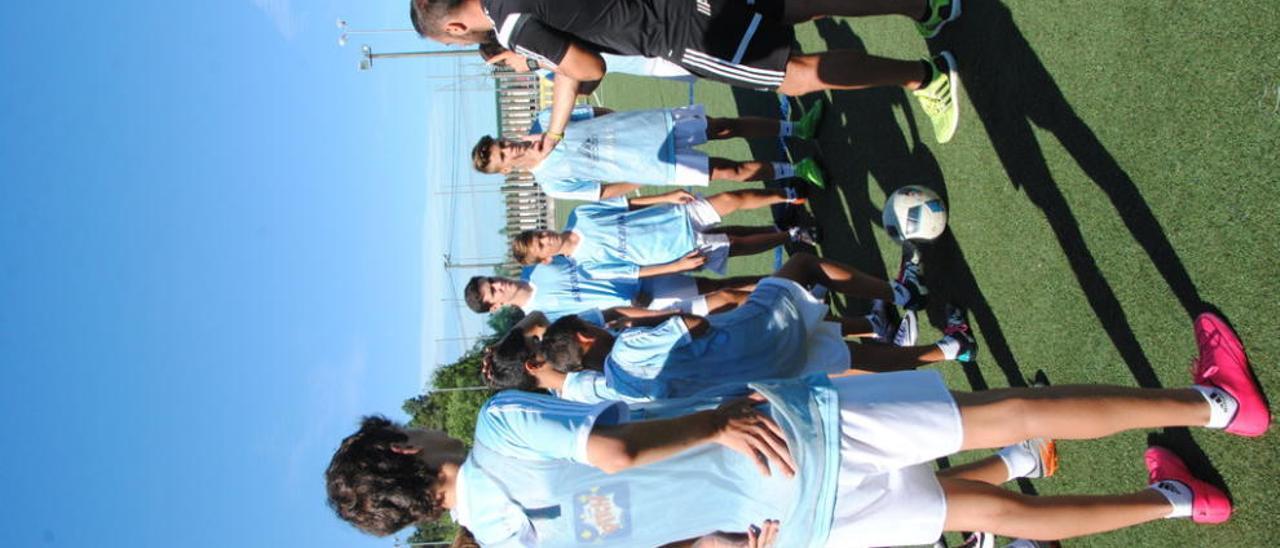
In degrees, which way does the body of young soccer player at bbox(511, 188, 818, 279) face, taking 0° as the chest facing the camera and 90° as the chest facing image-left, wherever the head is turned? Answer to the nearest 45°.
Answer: approximately 0°

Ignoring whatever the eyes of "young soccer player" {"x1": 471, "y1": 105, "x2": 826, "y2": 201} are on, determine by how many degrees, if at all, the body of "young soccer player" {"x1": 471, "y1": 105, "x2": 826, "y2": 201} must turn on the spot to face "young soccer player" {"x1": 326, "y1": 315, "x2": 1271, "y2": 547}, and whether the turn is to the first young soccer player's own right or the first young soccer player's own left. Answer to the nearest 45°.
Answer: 0° — they already face them

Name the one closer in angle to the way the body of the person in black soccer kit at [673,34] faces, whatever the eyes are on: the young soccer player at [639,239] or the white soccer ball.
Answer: the young soccer player

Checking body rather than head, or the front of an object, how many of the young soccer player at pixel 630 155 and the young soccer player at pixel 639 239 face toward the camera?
2

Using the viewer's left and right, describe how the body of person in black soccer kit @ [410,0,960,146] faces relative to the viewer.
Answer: facing to the left of the viewer
